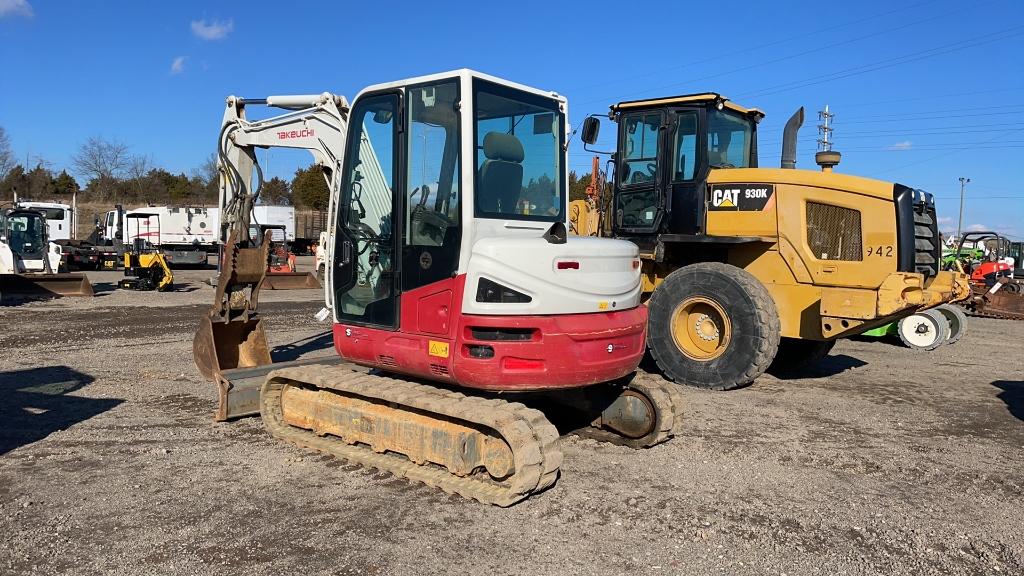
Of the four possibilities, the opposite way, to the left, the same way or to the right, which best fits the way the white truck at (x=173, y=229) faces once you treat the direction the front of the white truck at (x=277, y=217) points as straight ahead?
the same way

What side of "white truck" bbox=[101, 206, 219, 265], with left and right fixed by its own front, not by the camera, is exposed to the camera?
left

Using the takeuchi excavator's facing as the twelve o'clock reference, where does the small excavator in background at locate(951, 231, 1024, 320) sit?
The small excavator in background is roughly at 3 o'clock from the takeuchi excavator.

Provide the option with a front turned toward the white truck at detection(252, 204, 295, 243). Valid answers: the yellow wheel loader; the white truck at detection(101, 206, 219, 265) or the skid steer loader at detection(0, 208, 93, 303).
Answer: the yellow wheel loader

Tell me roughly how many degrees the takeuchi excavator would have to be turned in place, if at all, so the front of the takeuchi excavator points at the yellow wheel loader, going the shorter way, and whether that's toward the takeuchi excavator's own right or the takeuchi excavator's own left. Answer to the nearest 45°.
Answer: approximately 90° to the takeuchi excavator's own right

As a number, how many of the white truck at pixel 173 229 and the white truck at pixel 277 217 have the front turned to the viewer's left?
2

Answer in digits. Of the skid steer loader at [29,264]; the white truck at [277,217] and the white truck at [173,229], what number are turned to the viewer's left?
2

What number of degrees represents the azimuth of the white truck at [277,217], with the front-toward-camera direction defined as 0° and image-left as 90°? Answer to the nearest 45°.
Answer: approximately 90°

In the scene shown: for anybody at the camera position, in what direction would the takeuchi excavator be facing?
facing away from the viewer and to the left of the viewer

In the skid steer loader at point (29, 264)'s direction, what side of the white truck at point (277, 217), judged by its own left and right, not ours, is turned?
left

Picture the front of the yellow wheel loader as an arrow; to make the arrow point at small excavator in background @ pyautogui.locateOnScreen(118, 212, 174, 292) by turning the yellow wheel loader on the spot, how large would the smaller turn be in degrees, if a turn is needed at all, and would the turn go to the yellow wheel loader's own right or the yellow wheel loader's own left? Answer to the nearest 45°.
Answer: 0° — it already faces it

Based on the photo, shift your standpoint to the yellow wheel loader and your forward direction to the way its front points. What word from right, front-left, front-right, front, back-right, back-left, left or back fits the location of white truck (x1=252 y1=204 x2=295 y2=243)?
front

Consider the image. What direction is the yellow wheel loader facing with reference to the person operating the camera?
facing away from the viewer and to the left of the viewer

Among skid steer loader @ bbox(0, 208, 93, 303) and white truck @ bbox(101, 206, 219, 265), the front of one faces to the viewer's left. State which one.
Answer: the white truck
